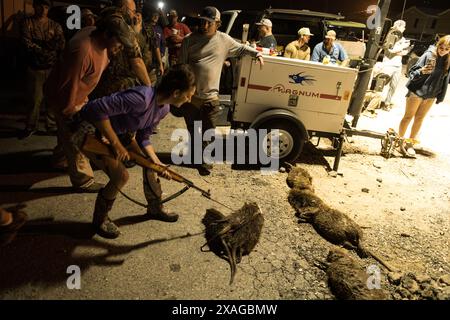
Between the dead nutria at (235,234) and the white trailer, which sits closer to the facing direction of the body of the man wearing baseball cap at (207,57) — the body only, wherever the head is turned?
the dead nutria

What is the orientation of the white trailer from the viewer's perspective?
to the viewer's right

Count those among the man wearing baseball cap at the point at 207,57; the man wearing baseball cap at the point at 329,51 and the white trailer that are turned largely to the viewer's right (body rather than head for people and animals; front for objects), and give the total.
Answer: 1

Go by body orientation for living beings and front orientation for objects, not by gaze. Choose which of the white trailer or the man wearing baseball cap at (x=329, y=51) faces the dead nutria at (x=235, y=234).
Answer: the man wearing baseball cap

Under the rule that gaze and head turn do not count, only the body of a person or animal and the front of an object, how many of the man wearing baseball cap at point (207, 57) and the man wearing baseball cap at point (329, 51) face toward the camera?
2

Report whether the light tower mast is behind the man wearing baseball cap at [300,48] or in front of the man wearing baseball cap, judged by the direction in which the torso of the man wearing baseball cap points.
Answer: in front

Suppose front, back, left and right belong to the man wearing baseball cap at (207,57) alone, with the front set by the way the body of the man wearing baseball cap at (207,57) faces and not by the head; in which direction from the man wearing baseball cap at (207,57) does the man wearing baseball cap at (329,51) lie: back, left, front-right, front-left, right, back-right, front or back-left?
back-left

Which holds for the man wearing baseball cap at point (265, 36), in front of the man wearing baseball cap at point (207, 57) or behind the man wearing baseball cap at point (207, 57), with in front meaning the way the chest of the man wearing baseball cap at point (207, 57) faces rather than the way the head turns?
behind

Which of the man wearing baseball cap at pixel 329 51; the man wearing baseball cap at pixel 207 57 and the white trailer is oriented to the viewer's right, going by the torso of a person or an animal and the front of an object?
the white trailer

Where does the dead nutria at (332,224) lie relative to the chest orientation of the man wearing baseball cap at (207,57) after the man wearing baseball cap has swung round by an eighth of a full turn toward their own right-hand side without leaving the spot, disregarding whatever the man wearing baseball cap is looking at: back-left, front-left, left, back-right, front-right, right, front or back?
left

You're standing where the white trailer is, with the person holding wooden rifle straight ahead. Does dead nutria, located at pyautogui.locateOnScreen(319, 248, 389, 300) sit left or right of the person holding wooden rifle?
left

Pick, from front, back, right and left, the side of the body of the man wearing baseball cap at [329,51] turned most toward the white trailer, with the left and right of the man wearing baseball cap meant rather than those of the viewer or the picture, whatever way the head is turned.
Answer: front

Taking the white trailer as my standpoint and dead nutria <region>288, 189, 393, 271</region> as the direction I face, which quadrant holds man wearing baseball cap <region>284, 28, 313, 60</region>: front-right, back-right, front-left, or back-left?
back-left
